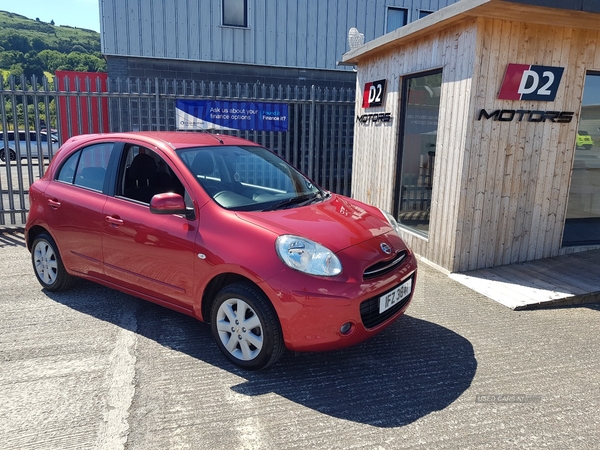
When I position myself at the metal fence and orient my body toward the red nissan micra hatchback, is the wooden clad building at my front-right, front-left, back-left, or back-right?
front-left

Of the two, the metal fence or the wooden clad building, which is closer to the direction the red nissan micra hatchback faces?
the wooden clad building

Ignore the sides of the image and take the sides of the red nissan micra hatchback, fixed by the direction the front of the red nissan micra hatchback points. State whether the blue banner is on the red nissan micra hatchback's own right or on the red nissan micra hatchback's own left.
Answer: on the red nissan micra hatchback's own left

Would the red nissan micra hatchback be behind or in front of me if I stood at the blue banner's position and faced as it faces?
in front

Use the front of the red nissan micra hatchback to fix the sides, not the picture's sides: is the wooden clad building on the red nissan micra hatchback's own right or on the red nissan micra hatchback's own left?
on the red nissan micra hatchback's own left

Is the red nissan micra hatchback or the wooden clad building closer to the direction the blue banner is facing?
the red nissan micra hatchback

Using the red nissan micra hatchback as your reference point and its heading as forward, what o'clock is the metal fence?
The metal fence is roughly at 7 o'clock from the red nissan micra hatchback.

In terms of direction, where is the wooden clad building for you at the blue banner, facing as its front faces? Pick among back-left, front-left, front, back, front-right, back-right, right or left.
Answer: front-left

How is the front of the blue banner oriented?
toward the camera
